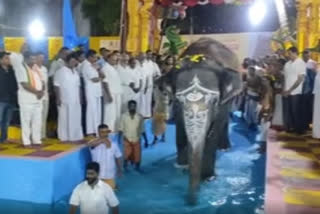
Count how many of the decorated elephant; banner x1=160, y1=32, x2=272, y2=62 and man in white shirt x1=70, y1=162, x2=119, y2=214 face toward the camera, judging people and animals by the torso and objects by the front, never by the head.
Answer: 3

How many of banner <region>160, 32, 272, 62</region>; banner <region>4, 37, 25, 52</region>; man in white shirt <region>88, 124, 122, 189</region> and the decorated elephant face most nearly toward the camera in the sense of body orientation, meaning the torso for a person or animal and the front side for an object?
4

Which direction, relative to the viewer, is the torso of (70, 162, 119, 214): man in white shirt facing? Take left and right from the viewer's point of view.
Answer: facing the viewer

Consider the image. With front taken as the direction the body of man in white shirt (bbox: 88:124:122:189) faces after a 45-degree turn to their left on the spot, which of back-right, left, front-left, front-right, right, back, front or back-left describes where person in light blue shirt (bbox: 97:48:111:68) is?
back-left

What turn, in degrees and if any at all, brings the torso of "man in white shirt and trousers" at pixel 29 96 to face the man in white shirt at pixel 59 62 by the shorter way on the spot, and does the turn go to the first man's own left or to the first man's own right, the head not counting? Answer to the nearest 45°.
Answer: approximately 90° to the first man's own left

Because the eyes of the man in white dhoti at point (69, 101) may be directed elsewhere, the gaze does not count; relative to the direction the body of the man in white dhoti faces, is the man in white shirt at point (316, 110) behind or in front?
in front

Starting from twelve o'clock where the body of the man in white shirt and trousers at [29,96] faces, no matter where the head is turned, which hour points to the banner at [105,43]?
The banner is roughly at 8 o'clock from the man in white shirt and trousers.

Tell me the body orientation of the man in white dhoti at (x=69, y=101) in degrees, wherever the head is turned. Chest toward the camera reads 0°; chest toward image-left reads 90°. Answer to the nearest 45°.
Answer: approximately 315°

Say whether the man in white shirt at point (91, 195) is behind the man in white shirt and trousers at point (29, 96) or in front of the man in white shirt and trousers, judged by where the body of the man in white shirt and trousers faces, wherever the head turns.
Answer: in front

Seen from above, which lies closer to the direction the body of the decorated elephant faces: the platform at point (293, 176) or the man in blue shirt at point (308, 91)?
the platform

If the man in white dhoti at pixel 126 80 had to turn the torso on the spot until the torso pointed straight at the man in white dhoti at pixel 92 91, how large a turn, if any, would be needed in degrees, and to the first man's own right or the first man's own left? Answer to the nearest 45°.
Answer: approximately 45° to the first man's own right

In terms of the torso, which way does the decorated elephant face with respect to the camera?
toward the camera

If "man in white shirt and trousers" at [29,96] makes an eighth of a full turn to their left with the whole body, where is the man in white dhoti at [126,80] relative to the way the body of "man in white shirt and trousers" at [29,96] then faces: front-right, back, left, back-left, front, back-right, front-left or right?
front-left

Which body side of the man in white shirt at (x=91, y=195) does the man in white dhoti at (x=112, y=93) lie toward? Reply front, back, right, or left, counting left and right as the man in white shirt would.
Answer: back
